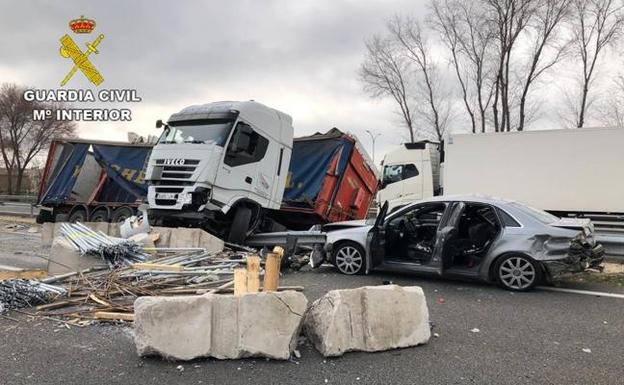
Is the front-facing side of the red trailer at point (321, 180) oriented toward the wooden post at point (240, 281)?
no

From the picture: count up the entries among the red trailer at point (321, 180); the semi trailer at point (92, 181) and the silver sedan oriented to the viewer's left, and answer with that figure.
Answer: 1

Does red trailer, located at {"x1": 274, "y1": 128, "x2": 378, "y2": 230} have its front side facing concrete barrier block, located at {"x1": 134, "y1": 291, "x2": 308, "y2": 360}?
no

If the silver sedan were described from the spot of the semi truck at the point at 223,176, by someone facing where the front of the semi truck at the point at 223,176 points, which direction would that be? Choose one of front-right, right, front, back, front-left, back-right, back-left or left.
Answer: left

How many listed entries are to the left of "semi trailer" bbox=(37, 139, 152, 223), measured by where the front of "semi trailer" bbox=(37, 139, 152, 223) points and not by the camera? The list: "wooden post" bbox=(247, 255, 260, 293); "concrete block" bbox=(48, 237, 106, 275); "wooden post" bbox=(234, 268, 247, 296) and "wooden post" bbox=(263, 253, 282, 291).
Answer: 0

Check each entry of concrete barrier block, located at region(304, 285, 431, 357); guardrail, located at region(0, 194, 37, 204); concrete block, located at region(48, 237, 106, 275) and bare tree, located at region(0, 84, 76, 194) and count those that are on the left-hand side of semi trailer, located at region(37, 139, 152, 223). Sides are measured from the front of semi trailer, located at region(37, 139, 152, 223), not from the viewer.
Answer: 2

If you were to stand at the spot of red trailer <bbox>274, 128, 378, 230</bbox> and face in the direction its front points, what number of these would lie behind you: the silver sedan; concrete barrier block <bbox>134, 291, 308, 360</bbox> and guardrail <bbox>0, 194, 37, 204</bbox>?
1

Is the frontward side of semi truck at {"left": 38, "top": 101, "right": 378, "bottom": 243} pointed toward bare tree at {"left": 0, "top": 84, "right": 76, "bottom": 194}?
no

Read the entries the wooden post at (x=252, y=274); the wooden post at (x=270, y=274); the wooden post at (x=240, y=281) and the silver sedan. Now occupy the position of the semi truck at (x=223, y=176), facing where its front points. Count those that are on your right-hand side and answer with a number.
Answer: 0
